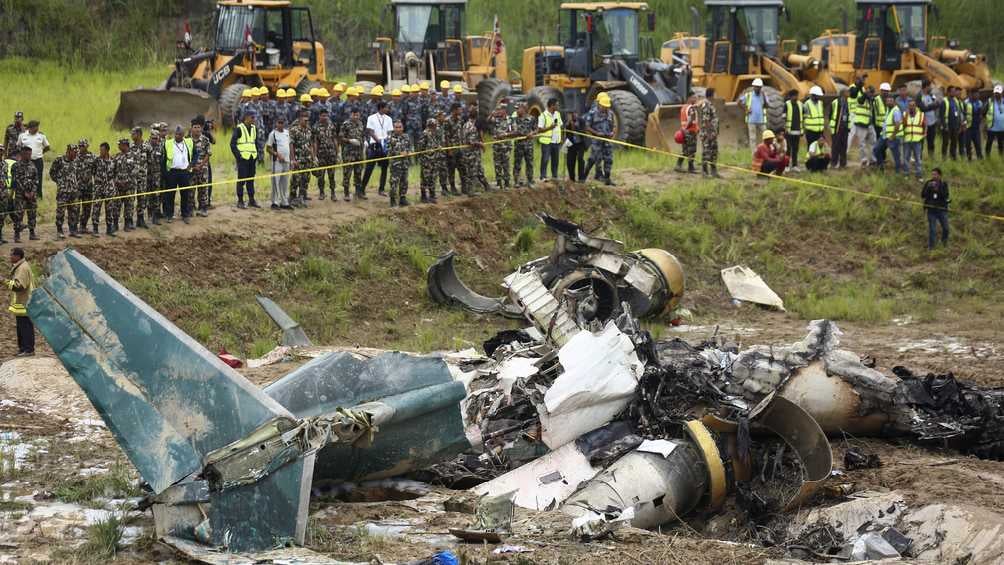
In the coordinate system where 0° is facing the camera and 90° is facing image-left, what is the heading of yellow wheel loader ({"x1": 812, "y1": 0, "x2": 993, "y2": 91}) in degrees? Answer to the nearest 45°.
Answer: approximately 315°

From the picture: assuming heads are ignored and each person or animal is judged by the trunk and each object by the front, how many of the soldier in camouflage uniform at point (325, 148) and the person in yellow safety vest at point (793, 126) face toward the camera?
2

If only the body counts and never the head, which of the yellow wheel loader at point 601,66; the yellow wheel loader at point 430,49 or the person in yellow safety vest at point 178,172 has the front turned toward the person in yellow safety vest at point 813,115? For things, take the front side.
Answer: the yellow wheel loader at point 601,66

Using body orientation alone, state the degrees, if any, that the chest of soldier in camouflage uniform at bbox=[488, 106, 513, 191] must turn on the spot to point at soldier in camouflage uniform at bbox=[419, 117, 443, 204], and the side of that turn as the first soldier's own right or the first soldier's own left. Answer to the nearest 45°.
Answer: approximately 45° to the first soldier's own right

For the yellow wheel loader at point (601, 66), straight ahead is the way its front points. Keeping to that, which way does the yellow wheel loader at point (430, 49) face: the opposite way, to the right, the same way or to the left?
to the right

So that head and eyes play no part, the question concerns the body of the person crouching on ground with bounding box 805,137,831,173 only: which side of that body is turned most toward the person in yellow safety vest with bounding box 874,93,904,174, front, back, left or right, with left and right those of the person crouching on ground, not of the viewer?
left

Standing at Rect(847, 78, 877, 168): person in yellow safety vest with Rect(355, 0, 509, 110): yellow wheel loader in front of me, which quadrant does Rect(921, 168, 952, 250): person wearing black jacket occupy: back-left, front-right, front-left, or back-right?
back-left

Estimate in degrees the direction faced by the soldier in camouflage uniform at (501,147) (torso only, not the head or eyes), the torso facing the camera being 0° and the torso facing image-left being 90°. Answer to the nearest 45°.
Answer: approximately 0°

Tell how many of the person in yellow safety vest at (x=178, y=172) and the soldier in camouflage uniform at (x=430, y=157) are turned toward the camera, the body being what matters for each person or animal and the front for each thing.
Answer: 2
